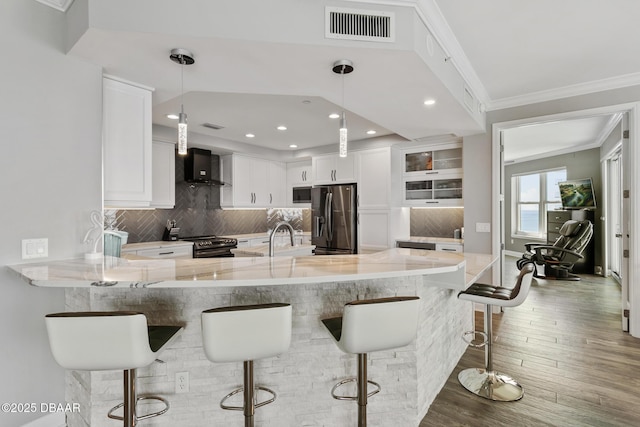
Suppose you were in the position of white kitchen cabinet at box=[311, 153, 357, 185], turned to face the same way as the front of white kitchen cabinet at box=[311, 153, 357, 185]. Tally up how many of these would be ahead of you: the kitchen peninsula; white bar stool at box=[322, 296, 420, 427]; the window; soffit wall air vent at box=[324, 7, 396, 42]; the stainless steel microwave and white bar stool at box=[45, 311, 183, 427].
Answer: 4

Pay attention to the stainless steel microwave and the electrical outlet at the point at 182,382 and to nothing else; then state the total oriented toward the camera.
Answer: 2

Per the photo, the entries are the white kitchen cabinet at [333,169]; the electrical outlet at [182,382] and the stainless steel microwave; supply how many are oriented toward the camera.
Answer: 3

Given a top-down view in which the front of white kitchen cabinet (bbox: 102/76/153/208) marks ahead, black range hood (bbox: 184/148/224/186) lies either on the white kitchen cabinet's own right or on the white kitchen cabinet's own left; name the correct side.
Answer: on the white kitchen cabinet's own left

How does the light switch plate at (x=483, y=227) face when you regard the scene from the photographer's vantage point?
facing the viewer

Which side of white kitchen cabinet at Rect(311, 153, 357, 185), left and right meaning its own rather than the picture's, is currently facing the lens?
front

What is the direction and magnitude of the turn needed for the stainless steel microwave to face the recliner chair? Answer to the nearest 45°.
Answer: approximately 90° to its left

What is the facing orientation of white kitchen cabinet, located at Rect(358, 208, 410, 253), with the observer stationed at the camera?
facing the viewer and to the left of the viewer

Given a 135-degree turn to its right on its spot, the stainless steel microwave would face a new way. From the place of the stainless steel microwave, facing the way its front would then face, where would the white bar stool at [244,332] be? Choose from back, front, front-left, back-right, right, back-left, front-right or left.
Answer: back-left

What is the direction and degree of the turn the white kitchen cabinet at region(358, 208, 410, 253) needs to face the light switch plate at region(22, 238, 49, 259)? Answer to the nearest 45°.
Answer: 0° — it already faces it

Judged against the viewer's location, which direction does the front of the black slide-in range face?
facing the viewer and to the right of the viewer

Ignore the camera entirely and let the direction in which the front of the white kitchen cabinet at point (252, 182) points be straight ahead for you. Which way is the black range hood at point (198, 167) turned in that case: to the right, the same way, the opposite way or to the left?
the same way
